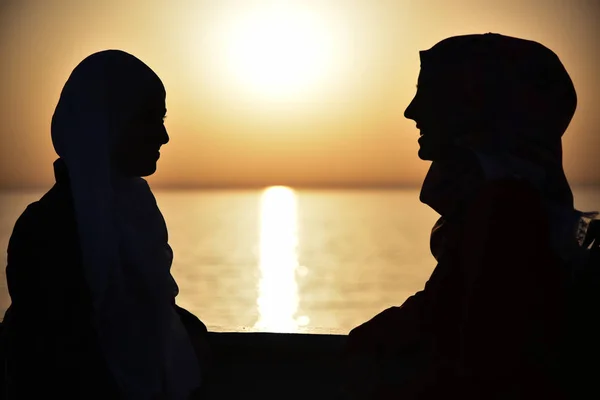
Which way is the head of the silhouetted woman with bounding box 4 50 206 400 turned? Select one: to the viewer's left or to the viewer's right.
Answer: to the viewer's right

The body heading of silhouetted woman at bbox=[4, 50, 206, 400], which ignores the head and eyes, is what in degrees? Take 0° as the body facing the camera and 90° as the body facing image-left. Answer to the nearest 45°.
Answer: approximately 270°

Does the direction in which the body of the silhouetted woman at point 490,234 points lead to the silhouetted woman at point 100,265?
yes

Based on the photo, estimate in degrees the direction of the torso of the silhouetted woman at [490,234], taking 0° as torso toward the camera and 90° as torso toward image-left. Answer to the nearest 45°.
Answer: approximately 90°

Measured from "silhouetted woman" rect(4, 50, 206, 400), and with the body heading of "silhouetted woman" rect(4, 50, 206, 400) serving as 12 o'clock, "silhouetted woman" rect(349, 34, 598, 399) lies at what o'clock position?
"silhouetted woman" rect(349, 34, 598, 399) is roughly at 1 o'clock from "silhouetted woman" rect(4, 50, 206, 400).

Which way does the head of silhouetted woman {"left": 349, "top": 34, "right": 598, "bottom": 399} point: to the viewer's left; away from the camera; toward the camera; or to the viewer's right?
to the viewer's left

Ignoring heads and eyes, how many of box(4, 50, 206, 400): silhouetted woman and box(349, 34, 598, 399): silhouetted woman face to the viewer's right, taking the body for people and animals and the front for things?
1

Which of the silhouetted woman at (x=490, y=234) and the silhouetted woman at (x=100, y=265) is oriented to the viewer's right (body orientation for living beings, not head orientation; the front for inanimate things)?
the silhouetted woman at (x=100, y=265)
